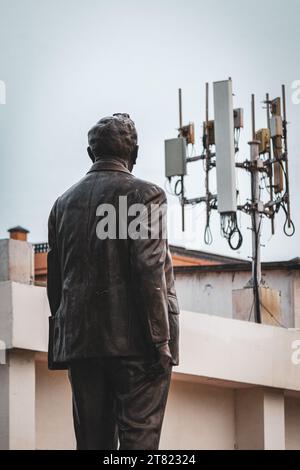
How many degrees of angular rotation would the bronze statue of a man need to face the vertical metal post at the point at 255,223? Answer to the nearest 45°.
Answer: approximately 45° to its left

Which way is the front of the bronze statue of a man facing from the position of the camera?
facing away from the viewer and to the right of the viewer

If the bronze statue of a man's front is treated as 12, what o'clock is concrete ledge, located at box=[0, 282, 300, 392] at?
The concrete ledge is roughly at 11 o'clock from the bronze statue of a man.
